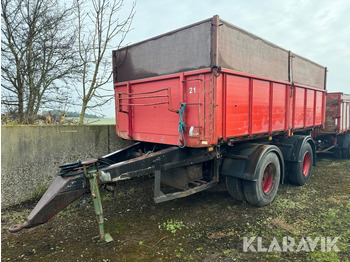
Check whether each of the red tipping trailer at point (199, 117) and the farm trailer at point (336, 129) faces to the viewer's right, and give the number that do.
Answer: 0

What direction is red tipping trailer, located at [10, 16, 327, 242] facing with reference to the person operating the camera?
facing the viewer and to the left of the viewer

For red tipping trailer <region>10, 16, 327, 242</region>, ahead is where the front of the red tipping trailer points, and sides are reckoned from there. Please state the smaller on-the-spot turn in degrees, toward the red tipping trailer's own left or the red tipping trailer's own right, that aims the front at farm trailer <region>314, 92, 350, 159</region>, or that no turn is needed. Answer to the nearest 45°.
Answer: approximately 180°

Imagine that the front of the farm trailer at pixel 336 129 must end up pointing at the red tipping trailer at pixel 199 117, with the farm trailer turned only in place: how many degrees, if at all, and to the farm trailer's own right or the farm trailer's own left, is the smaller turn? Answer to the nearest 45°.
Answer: approximately 45° to the farm trailer's own left
